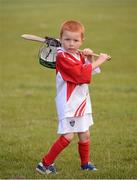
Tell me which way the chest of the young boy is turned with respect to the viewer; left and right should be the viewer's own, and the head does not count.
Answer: facing the viewer and to the right of the viewer
